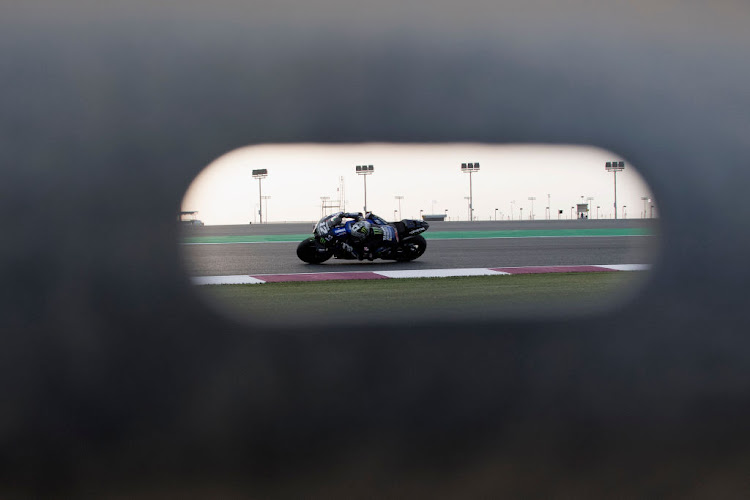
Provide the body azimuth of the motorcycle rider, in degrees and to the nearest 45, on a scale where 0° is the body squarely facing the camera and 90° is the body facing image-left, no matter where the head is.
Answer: approximately 90°

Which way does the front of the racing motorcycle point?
to the viewer's left
